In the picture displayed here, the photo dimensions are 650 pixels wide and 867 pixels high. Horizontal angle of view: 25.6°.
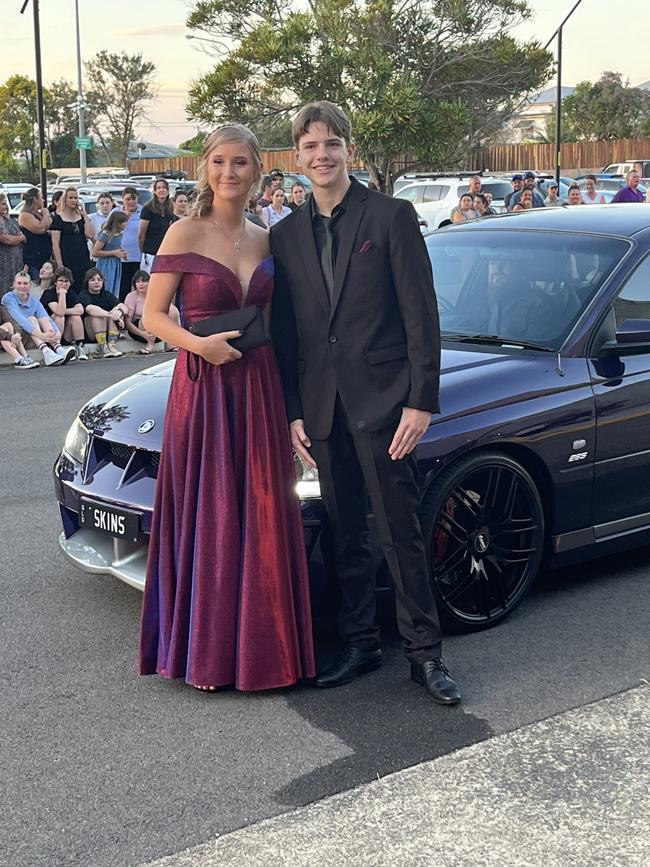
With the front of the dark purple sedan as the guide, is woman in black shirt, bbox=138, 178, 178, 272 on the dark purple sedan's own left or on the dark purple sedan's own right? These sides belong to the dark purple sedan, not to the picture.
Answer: on the dark purple sedan's own right

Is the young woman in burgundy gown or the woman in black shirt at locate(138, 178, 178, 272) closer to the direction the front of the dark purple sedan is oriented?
the young woman in burgundy gown

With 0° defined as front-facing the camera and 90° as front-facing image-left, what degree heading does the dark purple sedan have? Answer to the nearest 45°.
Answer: approximately 45°

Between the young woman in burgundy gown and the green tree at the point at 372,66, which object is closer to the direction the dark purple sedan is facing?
the young woman in burgundy gown

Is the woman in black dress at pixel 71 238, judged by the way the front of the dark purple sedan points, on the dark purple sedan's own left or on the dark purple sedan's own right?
on the dark purple sedan's own right

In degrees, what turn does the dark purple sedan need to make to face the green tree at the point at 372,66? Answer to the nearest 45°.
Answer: approximately 135° to its right

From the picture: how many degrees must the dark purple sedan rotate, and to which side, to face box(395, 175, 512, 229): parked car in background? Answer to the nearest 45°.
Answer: approximately 135° to its right

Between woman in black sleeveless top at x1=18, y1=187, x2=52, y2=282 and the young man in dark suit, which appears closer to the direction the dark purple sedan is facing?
the young man in dark suit
